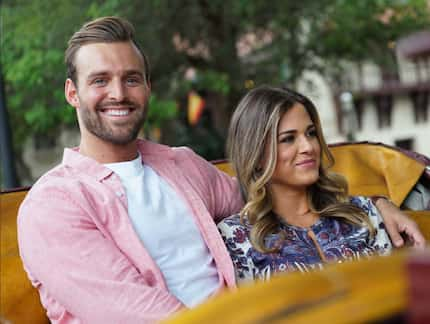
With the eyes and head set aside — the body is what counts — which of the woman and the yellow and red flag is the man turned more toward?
the woman

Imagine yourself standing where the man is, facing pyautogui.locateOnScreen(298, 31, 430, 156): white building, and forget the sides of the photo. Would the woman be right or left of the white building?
right

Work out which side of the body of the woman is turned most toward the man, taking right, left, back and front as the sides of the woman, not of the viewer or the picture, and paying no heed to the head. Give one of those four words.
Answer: right

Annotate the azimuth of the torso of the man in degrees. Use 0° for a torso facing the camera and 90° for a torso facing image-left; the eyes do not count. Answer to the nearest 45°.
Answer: approximately 315°

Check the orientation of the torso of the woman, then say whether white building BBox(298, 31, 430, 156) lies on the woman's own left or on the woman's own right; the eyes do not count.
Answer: on the woman's own left

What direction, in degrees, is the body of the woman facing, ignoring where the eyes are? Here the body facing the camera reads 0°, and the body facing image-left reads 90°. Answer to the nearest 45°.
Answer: approximately 315°

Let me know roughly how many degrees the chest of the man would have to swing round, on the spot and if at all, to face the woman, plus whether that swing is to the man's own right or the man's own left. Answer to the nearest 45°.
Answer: approximately 90° to the man's own left

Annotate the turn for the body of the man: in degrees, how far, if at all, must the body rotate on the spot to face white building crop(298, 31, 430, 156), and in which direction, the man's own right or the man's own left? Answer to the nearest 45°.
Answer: approximately 135° to the man's own left

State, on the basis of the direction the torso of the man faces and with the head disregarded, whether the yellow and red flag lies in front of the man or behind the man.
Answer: behind
